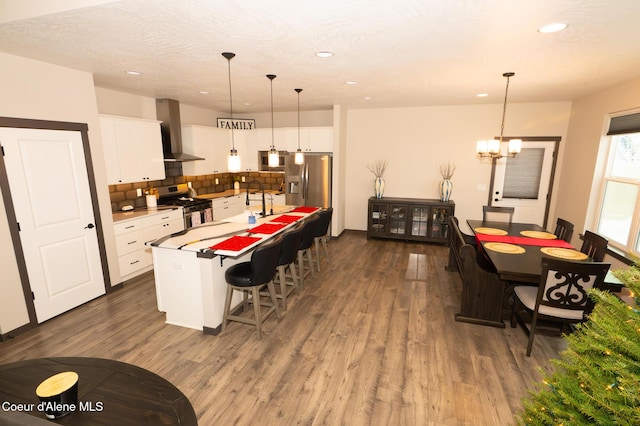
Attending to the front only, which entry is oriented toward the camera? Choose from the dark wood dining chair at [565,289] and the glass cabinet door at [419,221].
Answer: the glass cabinet door

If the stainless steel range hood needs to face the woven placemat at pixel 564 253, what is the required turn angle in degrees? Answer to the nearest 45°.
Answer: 0° — it already faces it

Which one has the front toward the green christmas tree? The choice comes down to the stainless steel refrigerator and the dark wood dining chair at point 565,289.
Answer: the stainless steel refrigerator

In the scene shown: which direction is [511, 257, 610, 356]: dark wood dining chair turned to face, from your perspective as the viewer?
facing away from the viewer and to the left of the viewer

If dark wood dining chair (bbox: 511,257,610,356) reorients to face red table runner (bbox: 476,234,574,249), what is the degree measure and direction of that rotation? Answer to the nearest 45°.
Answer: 0° — it already faces it

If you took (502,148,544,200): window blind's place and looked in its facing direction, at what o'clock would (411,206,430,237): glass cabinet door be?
The glass cabinet door is roughly at 2 o'clock from the window blind.

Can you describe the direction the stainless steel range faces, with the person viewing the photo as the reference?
facing the viewer and to the right of the viewer

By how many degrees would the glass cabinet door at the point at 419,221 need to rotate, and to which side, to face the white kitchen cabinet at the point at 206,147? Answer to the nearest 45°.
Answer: approximately 90° to its right

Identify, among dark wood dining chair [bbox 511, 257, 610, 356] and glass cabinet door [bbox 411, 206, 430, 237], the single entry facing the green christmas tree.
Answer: the glass cabinet door

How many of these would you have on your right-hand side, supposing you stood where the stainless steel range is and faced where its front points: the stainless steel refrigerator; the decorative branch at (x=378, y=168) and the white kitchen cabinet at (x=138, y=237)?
1

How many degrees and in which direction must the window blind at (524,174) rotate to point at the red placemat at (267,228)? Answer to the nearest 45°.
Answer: approximately 45° to its right

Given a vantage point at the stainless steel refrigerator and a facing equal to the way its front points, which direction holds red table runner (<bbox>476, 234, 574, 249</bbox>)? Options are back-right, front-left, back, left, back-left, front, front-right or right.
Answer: front-left

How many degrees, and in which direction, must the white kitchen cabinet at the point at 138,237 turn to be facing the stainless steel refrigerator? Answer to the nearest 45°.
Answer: approximately 45° to its left

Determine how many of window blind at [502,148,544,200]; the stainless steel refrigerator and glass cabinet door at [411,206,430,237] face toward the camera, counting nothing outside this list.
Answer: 3

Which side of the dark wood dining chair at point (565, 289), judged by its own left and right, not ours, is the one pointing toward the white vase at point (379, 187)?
front

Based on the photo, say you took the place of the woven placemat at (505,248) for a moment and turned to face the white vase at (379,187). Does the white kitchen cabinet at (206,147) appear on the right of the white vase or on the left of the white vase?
left

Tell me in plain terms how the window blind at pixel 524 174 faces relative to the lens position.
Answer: facing the viewer

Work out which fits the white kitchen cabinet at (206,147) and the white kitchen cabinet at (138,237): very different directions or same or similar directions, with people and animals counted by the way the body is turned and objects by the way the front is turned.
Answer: same or similar directions

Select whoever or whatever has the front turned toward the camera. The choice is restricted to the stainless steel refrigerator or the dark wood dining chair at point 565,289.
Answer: the stainless steel refrigerator

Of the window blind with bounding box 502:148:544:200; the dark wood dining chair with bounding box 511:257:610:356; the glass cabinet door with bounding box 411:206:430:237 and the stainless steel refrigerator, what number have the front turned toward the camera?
3

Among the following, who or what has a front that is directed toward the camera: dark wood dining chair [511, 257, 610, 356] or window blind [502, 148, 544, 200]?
the window blind
